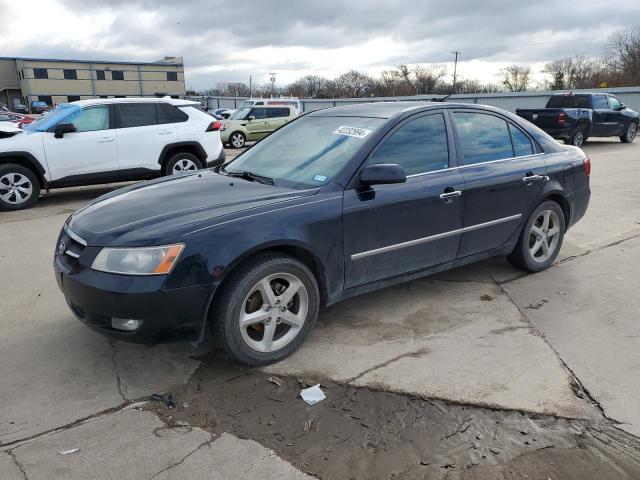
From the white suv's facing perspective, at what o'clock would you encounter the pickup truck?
The pickup truck is roughly at 7 o'clock from the white suv.

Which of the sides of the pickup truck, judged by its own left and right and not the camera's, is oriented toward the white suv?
back

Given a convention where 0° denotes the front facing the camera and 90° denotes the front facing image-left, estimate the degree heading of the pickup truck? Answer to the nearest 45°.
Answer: approximately 225°

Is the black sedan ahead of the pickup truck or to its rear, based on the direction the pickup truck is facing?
to the rear

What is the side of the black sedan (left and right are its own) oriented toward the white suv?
right

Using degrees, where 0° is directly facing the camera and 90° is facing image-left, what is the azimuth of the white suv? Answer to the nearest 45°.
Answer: approximately 45°

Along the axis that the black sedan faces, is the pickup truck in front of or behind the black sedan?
behind
